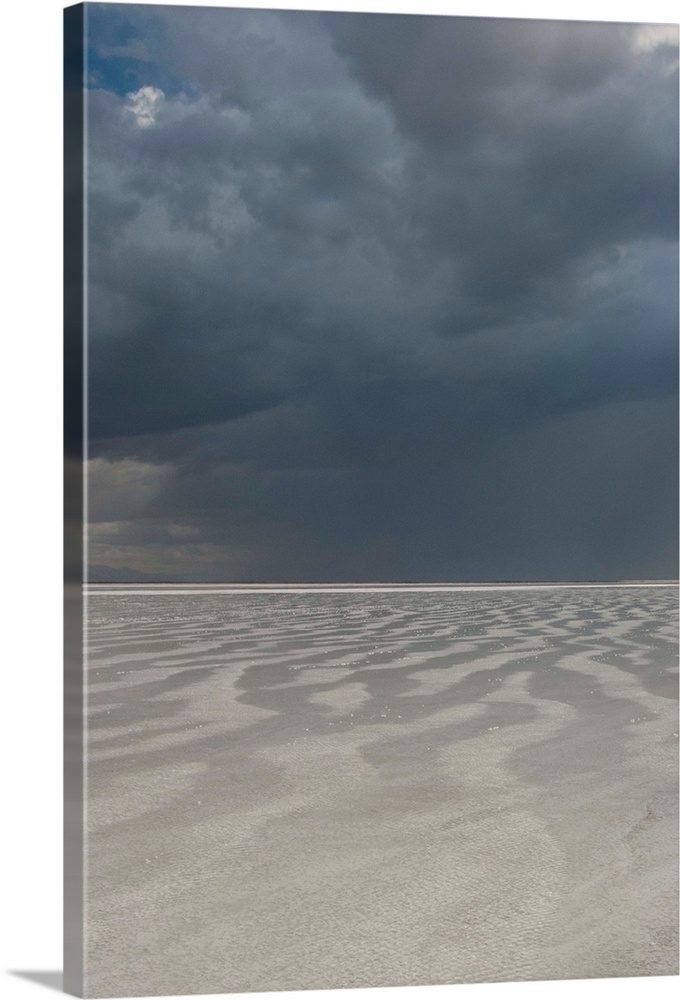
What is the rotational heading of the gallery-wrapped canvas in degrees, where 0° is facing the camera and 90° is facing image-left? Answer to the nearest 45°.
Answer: approximately 315°
